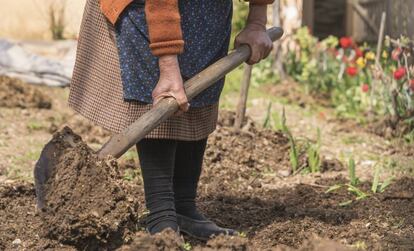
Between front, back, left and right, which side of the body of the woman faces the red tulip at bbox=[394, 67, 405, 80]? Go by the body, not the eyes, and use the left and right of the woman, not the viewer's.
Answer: left

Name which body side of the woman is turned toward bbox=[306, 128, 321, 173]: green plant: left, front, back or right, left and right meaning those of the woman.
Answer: left

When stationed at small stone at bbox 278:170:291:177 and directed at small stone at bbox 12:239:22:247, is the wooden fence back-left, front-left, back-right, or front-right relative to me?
back-right

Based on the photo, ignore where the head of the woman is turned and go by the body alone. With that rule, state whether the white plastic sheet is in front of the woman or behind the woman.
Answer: behind

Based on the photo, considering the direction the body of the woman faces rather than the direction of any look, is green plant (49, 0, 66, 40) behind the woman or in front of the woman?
behind

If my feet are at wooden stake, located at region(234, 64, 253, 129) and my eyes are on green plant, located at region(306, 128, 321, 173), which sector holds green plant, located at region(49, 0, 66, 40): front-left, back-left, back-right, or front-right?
back-left
